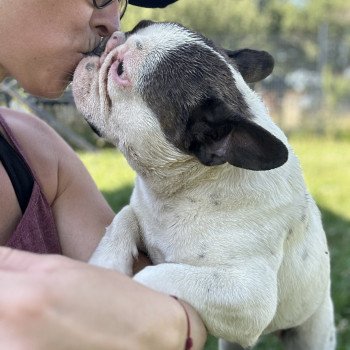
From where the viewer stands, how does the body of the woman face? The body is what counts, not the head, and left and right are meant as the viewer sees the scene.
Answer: facing the viewer and to the right of the viewer

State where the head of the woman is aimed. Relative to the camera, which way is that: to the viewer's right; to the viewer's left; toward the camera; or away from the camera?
to the viewer's right

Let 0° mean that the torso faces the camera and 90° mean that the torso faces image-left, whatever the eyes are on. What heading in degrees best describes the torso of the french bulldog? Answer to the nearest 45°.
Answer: approximately 90°
